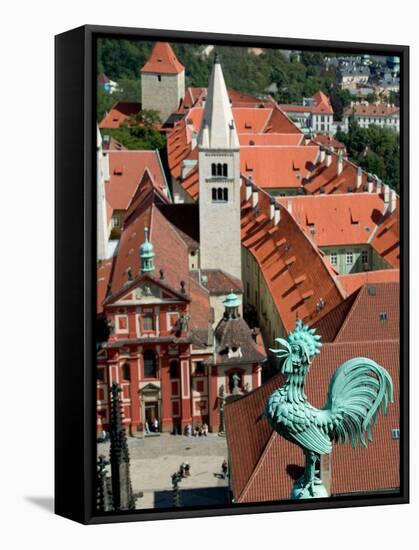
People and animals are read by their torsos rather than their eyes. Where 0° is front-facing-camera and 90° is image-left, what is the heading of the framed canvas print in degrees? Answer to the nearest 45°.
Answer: approximately 315°
